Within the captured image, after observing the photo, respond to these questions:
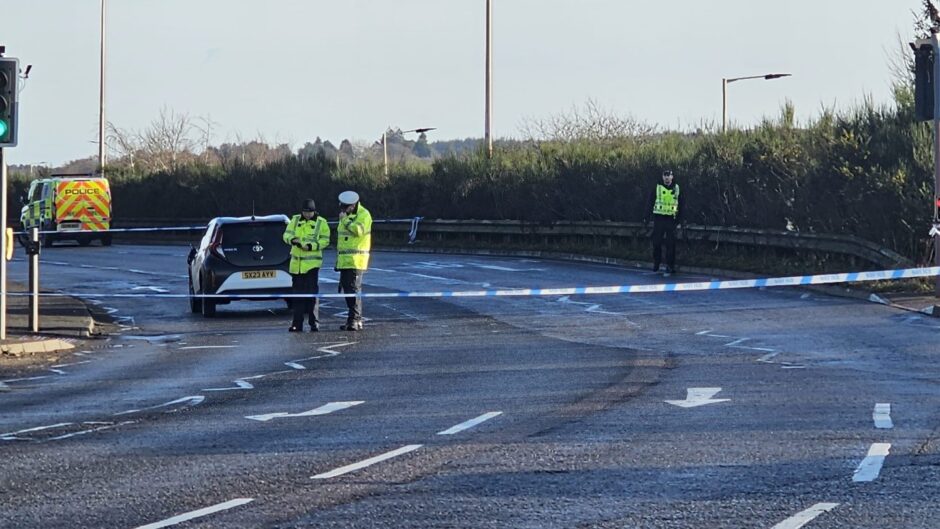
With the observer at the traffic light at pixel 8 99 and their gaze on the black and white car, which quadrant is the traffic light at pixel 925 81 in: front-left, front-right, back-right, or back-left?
front-right

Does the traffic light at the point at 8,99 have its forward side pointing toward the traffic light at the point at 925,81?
no

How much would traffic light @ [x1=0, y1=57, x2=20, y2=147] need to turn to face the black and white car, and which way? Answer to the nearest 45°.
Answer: approximately 135° to its left

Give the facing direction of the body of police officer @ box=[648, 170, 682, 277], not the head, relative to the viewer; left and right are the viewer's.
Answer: facing the viewer

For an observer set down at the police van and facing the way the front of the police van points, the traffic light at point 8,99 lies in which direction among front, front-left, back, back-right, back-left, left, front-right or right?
back-left

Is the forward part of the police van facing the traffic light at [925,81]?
no

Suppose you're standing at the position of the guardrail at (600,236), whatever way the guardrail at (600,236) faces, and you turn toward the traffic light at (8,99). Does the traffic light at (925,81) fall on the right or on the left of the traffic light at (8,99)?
left

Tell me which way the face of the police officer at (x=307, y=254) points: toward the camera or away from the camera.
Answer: toward the camera

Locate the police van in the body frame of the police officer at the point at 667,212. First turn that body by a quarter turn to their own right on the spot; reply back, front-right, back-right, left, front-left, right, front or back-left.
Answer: front-right

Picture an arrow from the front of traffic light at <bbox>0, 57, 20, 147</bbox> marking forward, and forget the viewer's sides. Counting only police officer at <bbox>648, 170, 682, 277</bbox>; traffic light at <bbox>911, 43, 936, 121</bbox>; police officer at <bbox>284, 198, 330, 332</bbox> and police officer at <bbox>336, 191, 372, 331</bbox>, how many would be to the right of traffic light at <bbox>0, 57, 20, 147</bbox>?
0

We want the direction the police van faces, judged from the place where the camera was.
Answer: facing away from the viewer and to the left of the viewer

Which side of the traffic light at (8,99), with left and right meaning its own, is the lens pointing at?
front
